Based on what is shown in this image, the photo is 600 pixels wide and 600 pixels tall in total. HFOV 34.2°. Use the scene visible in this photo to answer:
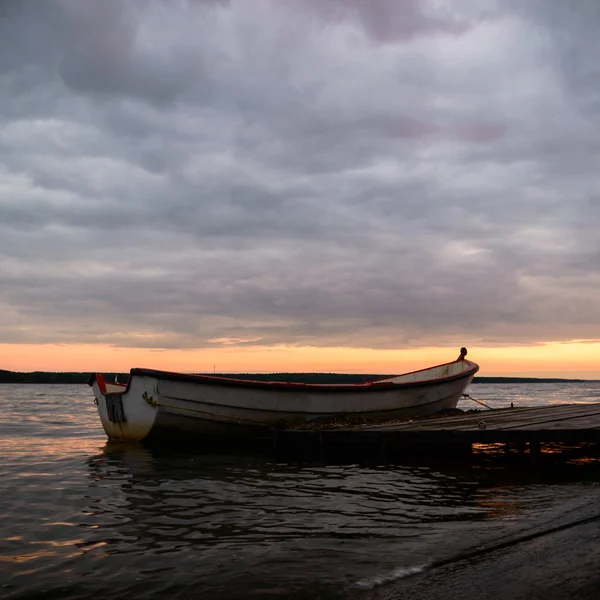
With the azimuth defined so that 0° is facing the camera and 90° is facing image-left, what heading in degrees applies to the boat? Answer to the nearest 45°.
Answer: approximately 225°
